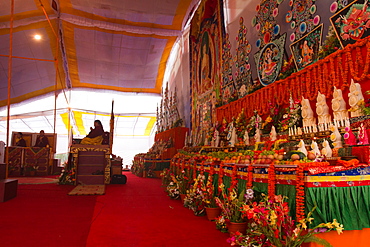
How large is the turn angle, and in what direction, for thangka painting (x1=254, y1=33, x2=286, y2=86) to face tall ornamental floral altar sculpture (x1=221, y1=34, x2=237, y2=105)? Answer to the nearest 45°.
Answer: approximately 90° to its right
